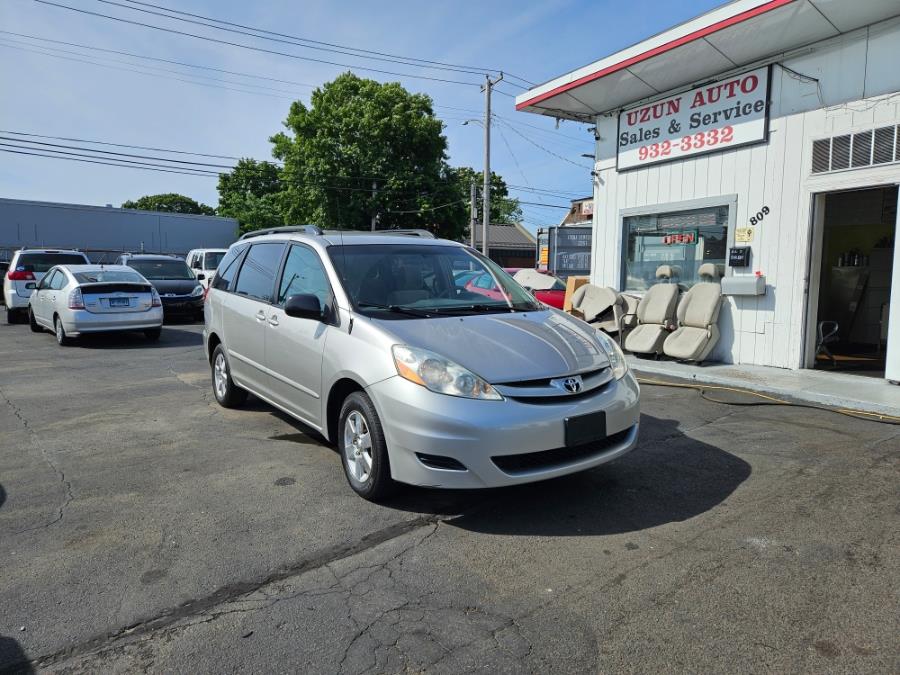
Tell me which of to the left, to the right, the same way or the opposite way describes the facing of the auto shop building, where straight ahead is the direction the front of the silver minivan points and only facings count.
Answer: to the right

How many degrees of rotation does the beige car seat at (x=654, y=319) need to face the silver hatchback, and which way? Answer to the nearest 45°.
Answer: approximately 45° to its right

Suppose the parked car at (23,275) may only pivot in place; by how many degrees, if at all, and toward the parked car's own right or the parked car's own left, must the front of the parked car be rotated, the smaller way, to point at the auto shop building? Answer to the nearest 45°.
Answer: approximately 135° to the parked car's own right

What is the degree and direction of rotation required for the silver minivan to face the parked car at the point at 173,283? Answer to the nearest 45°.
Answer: approximately 180°

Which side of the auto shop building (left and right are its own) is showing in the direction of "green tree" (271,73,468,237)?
right

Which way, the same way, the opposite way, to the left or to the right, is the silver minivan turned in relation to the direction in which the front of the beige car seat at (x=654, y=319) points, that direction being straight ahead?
to the left

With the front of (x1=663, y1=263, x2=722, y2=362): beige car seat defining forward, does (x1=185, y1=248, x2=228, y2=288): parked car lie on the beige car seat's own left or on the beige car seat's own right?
on the beige car seat's own right

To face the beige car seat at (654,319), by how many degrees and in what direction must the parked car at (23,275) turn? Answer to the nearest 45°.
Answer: approximately 135° to its right

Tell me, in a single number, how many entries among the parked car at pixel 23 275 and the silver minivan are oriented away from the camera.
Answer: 1

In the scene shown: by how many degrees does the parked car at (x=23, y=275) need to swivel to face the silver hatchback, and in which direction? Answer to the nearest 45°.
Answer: approximately 180°

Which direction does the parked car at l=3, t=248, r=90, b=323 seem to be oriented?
away from the camera
